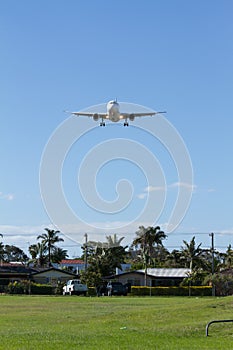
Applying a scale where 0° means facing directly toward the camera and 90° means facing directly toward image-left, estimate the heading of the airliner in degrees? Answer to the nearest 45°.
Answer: approximately 0°
